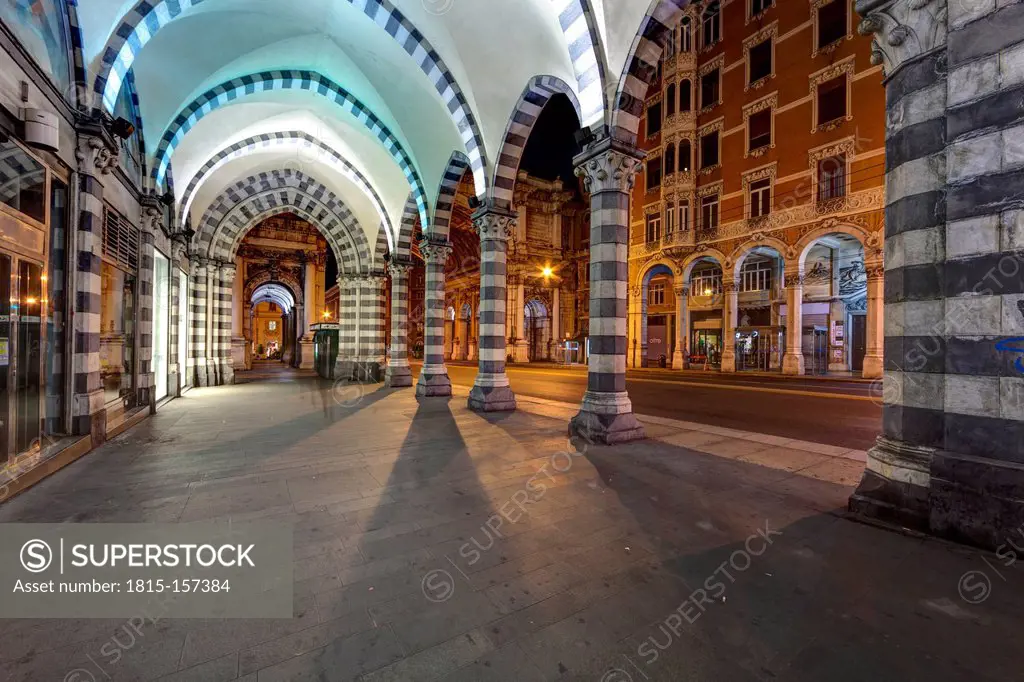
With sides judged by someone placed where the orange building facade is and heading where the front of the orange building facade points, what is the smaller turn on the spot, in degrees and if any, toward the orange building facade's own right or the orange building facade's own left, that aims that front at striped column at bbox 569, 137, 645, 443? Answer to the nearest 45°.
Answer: approximately 45° to the orange building facade's own left

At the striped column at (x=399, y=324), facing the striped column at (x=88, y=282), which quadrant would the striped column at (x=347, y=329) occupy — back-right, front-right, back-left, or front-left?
back-right

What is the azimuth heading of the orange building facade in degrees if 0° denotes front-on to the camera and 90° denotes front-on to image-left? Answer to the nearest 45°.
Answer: approximately 45°

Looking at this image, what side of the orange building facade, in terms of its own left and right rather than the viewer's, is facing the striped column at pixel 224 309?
front

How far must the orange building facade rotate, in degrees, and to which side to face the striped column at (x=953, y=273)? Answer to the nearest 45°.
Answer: approximately 45° to its left

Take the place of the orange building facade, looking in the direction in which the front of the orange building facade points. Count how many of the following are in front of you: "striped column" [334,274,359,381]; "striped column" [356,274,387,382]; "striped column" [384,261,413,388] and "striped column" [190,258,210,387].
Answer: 4

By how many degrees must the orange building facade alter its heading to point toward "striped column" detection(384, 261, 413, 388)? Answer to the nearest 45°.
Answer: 0° — it already faces it

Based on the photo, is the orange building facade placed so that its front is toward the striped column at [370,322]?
yes

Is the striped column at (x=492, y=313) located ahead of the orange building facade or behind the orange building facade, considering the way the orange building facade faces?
ahead

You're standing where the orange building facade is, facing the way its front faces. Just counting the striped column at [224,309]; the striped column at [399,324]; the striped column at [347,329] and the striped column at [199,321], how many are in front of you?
4

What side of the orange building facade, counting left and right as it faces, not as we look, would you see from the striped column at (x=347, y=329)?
front

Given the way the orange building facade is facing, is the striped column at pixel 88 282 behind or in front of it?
in front

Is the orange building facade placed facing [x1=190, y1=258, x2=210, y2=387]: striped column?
yes

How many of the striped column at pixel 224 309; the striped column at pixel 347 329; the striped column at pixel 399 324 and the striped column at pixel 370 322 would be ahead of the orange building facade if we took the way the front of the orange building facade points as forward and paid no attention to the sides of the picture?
4
